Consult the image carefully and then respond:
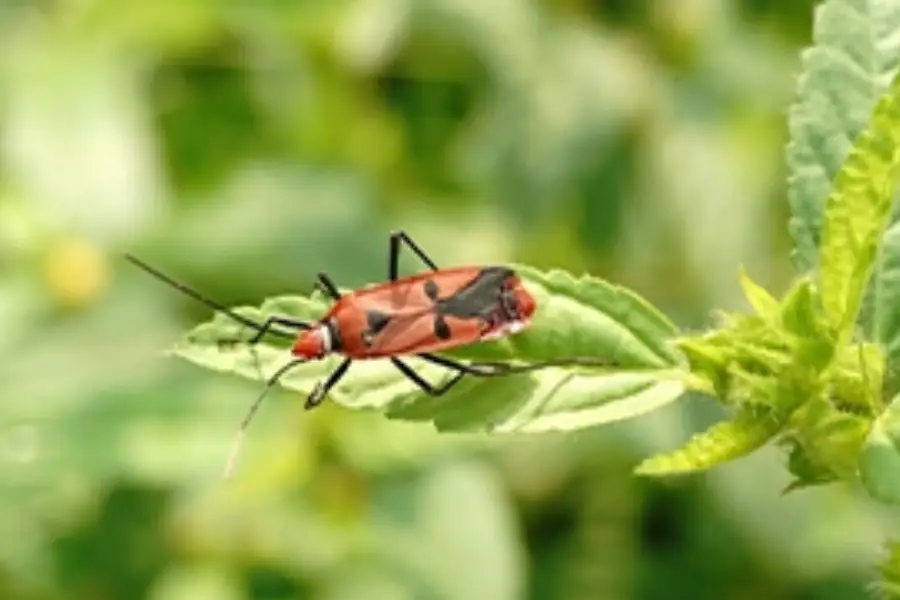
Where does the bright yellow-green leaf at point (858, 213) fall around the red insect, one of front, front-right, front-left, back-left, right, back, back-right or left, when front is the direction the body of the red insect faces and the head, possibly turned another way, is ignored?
back-left

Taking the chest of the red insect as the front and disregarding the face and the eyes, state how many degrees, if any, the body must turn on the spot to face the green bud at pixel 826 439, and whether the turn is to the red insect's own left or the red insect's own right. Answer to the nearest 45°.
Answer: approximately 135° to the red insect's own left

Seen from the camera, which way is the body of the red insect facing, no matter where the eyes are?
to the viewer's left
